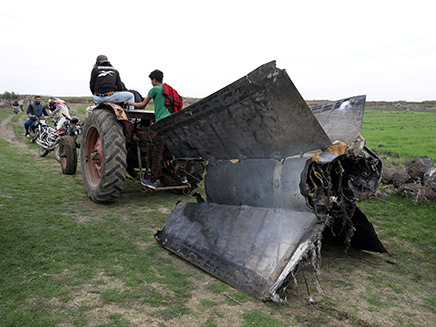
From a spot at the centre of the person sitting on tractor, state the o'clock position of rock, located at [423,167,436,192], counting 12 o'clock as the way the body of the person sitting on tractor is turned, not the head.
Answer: The rock is roughly at 2 o'clock from the person sitting on tractor.

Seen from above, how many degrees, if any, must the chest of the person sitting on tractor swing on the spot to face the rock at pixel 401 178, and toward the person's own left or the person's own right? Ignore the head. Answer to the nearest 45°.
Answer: approximately 45° to the person's own right

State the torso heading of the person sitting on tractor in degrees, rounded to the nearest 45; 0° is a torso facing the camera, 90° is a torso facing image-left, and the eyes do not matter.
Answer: approximately 225°

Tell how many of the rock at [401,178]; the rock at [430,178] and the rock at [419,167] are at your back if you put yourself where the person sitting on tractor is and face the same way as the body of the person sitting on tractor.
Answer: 0

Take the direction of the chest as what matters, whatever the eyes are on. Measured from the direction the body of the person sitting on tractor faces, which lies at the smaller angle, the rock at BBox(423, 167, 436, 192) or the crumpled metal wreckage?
the rock

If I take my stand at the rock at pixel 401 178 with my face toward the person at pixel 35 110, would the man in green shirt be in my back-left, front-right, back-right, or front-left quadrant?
front-left

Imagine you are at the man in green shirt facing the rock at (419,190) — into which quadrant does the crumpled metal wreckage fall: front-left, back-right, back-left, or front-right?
front-right
